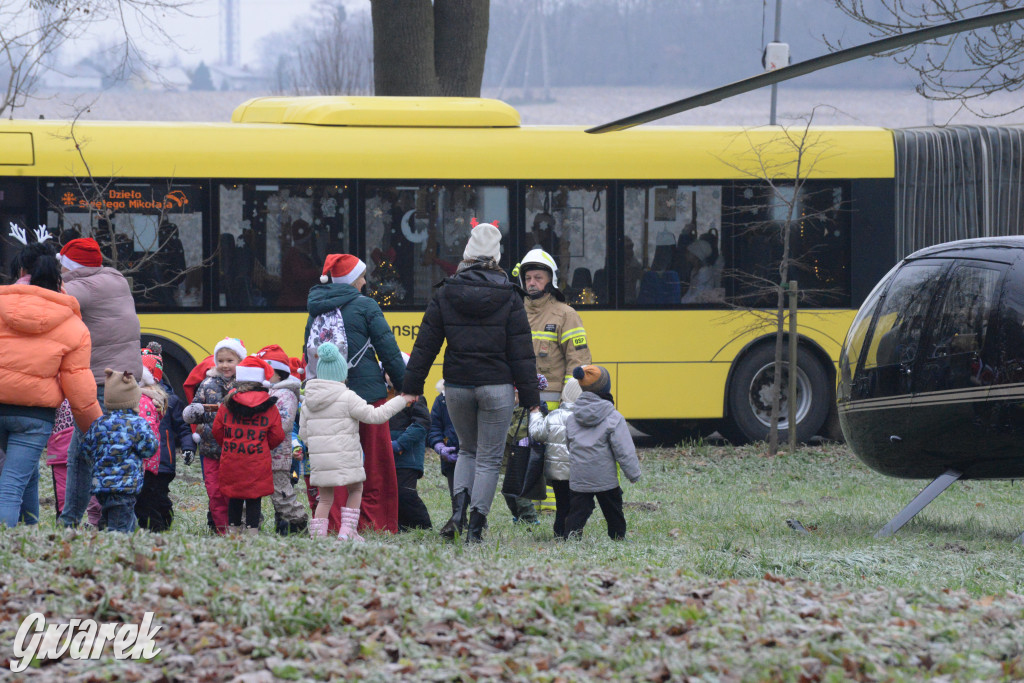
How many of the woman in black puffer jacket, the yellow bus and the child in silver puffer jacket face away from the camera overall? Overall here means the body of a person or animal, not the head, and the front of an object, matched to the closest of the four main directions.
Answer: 2

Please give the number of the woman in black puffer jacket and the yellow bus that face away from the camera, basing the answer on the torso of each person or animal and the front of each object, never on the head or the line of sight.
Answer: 1

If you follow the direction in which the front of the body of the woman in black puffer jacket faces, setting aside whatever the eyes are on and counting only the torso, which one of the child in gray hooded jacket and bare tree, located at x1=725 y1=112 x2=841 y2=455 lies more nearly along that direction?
the bare tree

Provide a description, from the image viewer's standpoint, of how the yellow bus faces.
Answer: facing to the left of the viewer

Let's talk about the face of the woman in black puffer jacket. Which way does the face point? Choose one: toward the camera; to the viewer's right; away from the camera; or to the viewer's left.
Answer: away from the camera

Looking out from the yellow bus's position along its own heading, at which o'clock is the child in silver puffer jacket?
The child in silver puffer jacket is roughly at 9 o'clock from the yellow bus.

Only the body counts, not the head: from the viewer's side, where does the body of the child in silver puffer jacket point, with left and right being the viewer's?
facing away from the viewer

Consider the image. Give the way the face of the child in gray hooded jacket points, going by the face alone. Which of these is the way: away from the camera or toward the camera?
away from the camera

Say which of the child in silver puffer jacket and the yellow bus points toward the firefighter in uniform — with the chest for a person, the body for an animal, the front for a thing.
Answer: the child in silver puffer jacket

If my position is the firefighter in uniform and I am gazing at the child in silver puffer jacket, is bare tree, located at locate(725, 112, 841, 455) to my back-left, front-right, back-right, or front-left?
back-left

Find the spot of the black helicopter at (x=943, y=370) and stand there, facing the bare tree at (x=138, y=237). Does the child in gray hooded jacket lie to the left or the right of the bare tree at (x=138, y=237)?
left

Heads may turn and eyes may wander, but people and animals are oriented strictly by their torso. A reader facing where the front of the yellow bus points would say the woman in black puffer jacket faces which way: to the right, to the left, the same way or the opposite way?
to the right

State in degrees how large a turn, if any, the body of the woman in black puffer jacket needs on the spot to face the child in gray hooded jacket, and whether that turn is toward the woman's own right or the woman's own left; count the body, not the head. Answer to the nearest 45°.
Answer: approximately 90° to the woman's own right

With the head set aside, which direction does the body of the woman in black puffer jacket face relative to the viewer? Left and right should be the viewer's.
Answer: facing away from the viewer

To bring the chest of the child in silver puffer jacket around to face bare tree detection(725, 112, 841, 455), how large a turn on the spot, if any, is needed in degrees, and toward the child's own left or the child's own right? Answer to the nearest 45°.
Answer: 0° — they already face it
